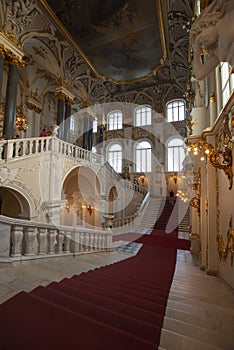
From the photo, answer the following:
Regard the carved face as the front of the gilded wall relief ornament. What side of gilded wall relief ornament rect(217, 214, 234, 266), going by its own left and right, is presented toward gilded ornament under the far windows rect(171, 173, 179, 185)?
right

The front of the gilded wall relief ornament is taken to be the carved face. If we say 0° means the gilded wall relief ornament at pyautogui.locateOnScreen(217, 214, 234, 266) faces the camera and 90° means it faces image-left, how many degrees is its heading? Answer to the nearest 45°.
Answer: approximately 90°

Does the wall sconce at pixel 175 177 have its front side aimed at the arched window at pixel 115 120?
no

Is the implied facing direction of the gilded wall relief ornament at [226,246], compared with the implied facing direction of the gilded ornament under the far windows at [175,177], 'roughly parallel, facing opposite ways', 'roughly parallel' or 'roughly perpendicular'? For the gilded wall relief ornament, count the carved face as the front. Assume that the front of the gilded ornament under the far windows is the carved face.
roughly perpendicular

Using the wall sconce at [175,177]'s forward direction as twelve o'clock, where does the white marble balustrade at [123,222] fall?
The white marble balustrade is roughly at 1 o'clock from the wall sconce.

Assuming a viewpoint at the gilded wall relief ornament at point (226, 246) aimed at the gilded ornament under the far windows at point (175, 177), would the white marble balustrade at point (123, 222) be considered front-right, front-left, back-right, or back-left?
front-left

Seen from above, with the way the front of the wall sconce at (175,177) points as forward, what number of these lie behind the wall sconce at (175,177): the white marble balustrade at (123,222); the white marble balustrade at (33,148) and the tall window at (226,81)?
0

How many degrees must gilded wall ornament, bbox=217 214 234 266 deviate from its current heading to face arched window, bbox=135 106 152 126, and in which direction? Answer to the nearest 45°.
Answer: approximately 45° to its right

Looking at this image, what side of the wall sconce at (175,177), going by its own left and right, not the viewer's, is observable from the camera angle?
front

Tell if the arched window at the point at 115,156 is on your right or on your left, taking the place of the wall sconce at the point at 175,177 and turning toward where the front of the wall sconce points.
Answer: on your right

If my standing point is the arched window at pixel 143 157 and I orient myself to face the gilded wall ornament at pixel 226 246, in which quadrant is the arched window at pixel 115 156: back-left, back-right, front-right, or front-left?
back-right

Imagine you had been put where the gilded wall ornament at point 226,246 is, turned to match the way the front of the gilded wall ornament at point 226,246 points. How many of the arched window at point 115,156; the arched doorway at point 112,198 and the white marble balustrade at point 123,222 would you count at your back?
0

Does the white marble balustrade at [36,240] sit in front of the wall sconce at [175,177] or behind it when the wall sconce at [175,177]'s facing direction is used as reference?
in front

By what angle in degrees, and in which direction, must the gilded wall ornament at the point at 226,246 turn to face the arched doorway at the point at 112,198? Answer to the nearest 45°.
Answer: approximately 45° to its right
